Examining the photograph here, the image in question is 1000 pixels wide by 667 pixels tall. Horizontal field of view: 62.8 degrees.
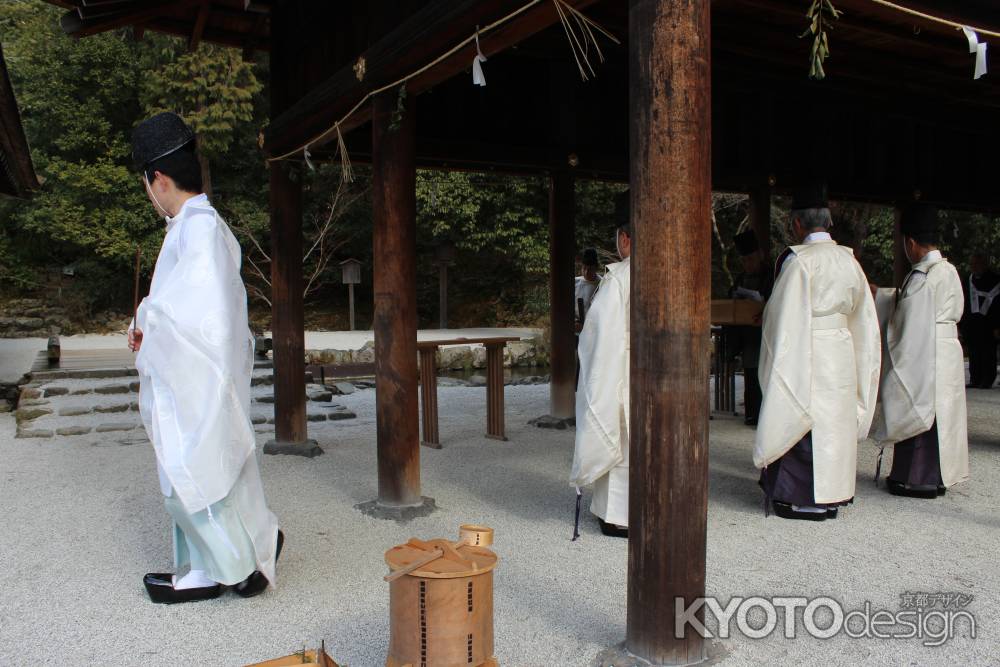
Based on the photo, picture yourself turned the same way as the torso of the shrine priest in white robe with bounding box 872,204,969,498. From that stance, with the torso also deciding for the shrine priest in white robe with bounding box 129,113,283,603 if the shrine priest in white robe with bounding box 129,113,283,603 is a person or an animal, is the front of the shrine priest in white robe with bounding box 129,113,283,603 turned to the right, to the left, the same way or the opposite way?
to the left

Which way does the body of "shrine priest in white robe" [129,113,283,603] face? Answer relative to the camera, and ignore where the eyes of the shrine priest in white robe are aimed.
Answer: to the viewer's left

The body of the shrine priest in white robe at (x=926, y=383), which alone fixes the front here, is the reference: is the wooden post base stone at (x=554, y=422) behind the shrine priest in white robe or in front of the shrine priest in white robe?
in front

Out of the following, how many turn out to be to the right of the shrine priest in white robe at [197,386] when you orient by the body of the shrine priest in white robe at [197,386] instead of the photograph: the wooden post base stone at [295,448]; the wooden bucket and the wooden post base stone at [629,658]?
1

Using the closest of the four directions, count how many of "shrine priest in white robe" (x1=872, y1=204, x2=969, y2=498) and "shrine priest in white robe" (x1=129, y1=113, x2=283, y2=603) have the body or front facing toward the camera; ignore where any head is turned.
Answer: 0

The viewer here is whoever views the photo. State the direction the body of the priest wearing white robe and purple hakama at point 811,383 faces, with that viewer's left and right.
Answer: facing away from the viewer and to the left of the viewer

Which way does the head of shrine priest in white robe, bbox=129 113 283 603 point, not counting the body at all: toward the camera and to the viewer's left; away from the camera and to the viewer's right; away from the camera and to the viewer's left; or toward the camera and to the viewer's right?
away from the camera and to the viewer's left

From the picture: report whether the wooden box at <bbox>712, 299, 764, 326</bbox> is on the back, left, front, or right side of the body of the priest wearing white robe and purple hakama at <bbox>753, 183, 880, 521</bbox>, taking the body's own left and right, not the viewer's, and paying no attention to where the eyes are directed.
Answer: front

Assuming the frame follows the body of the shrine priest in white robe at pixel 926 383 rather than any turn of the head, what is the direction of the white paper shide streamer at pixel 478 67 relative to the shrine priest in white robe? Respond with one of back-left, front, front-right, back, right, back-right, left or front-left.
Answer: left

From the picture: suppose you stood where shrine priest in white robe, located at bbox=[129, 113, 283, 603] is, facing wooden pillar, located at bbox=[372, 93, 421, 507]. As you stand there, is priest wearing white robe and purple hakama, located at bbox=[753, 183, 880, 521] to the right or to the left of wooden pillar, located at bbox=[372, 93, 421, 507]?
right

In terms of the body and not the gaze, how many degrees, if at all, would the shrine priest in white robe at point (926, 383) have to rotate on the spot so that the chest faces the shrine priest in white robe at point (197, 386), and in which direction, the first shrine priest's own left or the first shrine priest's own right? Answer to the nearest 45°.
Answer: approximately 90° to the first shrine priest's own left

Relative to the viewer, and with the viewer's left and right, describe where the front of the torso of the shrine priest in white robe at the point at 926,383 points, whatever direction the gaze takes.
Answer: facing away from the viewer and to the left of the viewer
